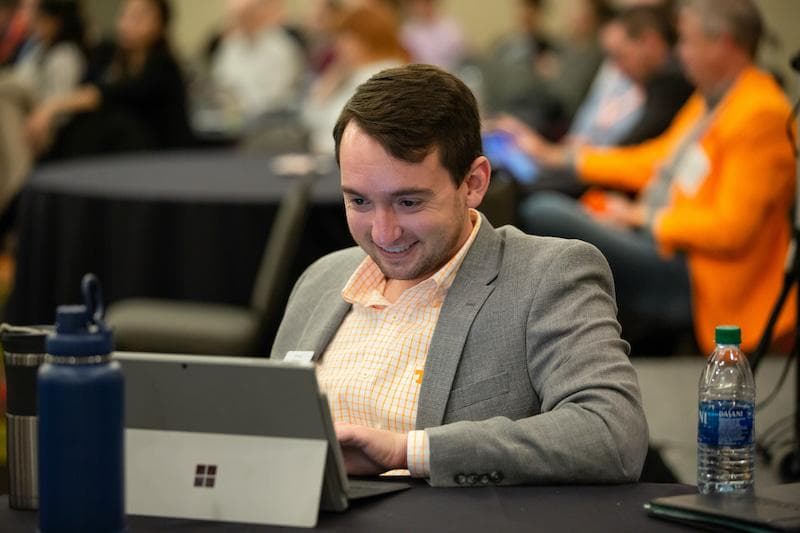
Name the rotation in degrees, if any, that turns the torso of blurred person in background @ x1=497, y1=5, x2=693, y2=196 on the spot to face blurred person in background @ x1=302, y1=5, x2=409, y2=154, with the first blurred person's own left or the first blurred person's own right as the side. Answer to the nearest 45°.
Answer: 0° — they already face them

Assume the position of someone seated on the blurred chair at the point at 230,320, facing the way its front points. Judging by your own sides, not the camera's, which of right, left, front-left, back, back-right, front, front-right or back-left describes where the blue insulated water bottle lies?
left

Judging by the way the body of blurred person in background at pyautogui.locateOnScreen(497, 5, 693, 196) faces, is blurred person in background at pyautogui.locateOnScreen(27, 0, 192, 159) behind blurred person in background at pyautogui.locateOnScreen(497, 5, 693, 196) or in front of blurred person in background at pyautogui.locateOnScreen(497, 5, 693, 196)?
in front

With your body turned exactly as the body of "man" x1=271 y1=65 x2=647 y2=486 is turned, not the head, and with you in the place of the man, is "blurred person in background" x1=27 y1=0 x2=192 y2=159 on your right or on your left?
on your right

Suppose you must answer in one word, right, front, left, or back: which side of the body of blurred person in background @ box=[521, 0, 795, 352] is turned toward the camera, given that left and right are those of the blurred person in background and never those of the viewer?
left
